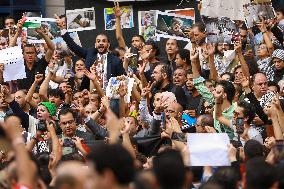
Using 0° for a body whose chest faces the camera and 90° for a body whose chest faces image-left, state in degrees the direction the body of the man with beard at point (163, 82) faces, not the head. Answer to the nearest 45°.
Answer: approximately 45°

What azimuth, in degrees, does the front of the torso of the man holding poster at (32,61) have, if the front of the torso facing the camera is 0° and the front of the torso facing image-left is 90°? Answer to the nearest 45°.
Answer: approximately 0°

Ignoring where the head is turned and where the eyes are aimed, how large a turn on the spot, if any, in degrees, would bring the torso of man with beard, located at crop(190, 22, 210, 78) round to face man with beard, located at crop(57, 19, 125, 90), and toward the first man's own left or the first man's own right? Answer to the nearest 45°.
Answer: approximately 45° to the first man's own right

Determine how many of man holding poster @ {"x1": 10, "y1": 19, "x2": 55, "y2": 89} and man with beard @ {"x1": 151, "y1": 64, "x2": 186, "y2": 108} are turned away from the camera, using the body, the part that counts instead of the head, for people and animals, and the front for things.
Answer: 0

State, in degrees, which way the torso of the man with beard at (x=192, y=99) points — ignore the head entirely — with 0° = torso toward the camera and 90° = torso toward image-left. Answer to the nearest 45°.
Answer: approximately 45°

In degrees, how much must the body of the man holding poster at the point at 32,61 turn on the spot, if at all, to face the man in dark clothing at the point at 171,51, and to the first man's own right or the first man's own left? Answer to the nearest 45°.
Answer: approximately 45° to the first man's own left

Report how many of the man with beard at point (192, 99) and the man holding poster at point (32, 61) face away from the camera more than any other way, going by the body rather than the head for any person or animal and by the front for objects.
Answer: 0

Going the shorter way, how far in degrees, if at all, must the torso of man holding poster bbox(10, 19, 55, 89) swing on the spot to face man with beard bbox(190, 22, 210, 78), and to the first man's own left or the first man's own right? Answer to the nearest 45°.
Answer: approximately 45° to the first man's own left

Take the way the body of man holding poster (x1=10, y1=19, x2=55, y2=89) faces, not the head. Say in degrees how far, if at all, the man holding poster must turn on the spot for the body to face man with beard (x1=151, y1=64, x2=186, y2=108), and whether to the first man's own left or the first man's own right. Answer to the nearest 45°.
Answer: approximately 45° to the first man's own left
